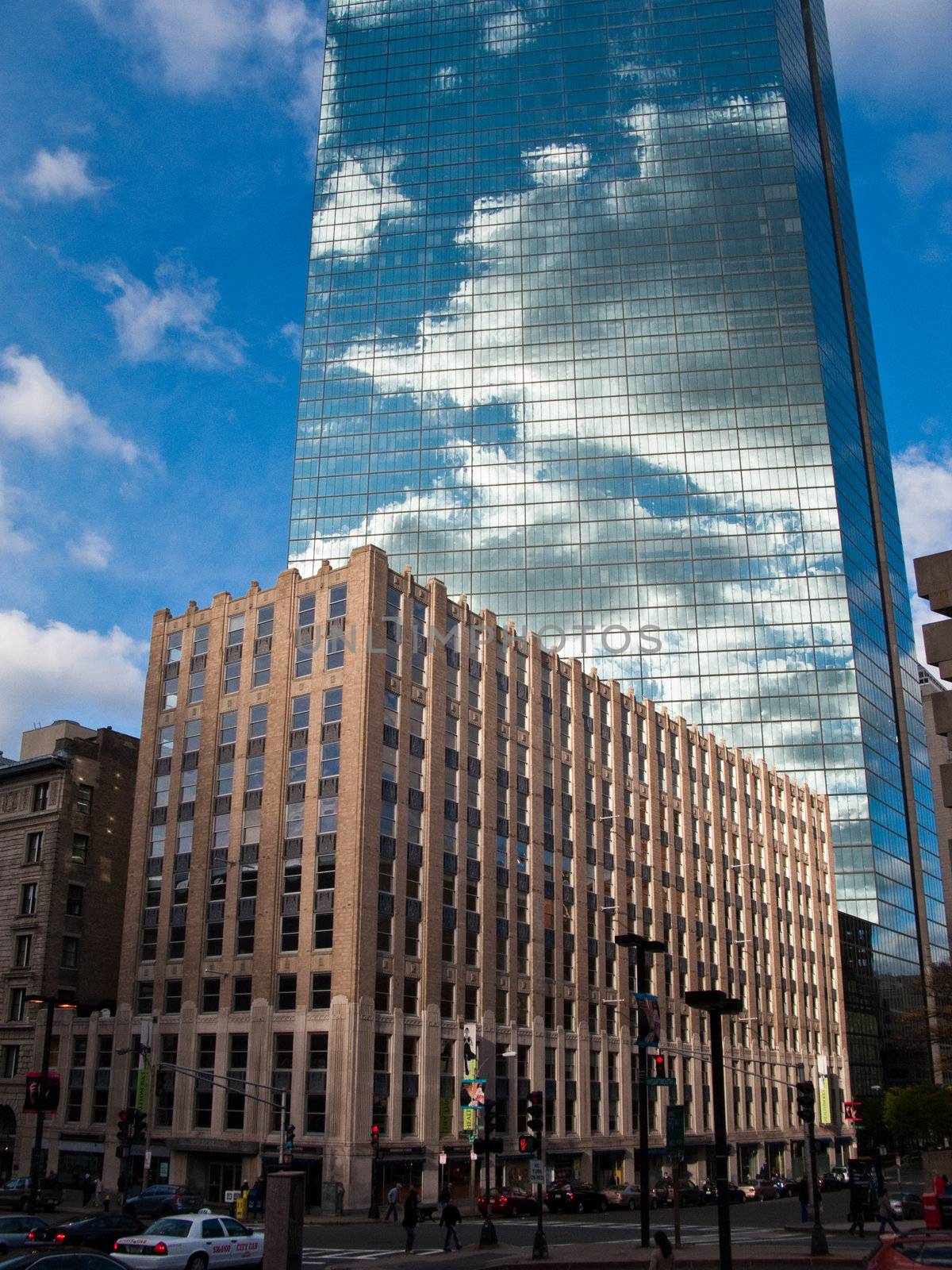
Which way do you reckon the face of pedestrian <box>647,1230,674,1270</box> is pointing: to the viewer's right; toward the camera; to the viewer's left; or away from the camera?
away from the camera

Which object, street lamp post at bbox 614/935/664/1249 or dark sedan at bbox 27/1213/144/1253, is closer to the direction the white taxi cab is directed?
the street lamp post

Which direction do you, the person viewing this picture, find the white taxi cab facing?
facing away from the viewer and to the right of the viewer

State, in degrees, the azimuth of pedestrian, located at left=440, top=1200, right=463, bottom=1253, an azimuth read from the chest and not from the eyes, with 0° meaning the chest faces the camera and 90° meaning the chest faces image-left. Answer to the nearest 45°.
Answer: approximately 180°

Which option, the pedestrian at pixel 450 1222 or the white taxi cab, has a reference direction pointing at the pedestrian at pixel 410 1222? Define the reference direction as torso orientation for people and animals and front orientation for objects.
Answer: the white taxi cab

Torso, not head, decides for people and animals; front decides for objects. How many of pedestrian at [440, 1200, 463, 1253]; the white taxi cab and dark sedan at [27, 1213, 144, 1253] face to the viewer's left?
0

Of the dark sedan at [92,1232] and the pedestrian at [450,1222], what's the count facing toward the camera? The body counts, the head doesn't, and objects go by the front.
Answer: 0

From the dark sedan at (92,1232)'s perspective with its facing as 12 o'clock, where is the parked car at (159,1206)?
The parked car is roughly at 11 o'clock from the dark sedan.

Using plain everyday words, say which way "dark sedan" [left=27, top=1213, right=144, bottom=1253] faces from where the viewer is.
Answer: facing away from the viewer and to the right of the viewer

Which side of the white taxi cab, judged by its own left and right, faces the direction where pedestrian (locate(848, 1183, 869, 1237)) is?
front
